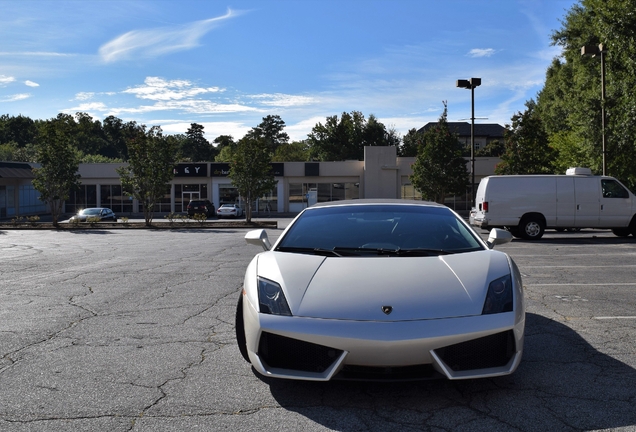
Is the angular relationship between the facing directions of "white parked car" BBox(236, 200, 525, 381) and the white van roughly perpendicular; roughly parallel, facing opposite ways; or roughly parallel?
roughly perpendicular

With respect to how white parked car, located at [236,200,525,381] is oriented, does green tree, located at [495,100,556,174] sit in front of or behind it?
behind

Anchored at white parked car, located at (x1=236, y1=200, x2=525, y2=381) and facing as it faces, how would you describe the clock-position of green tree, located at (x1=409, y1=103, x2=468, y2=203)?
The green tree is roughly at 6 o'clock from the white parked car.

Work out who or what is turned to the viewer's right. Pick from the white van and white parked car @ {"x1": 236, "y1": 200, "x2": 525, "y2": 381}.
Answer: the white van

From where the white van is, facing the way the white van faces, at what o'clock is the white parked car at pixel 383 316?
The white parked car is roughly at 3 o'clock from the white van.

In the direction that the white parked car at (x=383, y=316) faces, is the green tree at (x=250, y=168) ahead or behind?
behind

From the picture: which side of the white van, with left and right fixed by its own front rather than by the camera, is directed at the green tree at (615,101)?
left

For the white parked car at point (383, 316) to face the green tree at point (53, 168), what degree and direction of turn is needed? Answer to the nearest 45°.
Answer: approximately 135° to its right

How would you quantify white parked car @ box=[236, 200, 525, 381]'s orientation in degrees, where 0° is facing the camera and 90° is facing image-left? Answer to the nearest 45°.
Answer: approximately 0°

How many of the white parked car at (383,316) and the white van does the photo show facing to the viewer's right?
1

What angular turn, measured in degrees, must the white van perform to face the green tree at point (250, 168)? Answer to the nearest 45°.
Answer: approximately 135° to its left

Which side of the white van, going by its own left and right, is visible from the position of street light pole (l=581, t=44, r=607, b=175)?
left

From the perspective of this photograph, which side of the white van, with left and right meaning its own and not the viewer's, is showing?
right

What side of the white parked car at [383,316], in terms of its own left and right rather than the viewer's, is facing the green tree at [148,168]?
back

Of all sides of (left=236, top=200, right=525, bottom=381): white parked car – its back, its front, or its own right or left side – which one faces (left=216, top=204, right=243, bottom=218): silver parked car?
back
